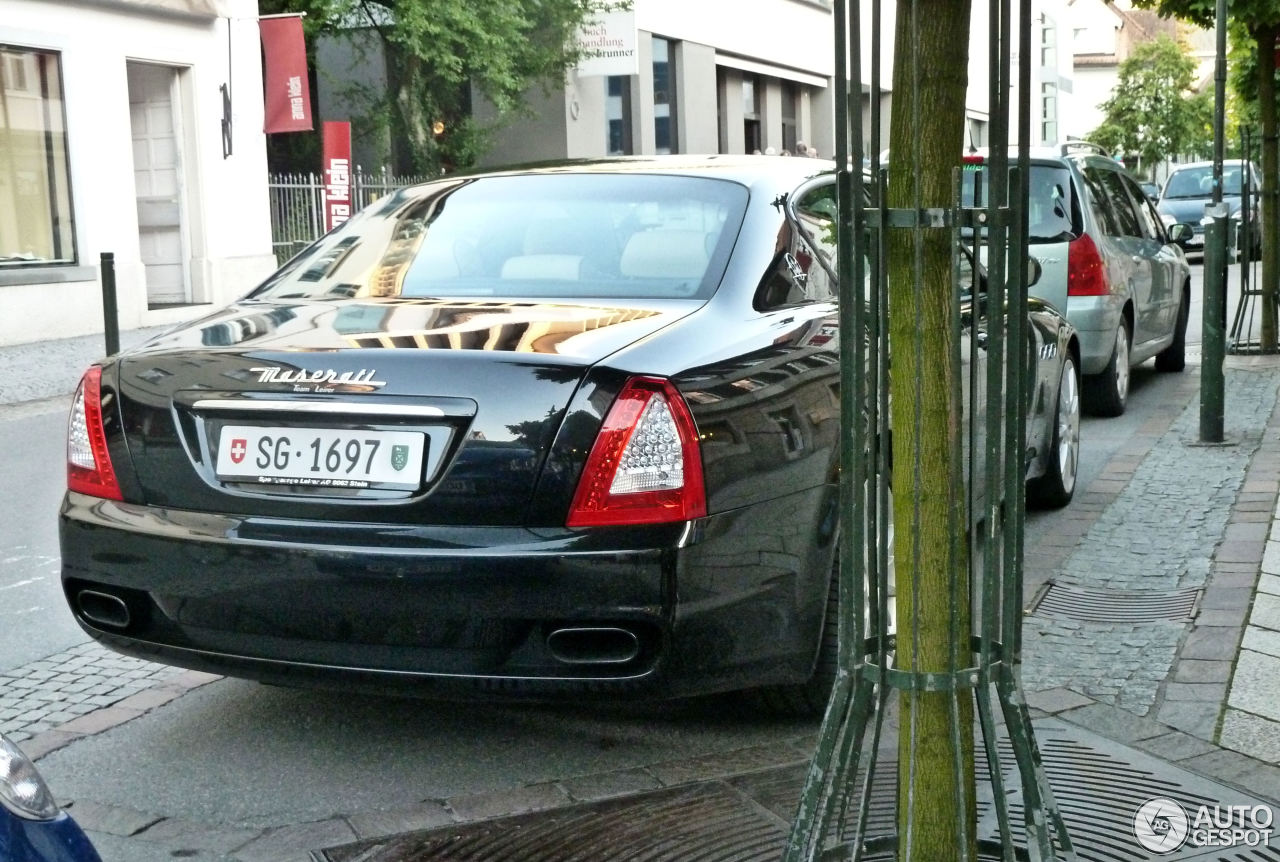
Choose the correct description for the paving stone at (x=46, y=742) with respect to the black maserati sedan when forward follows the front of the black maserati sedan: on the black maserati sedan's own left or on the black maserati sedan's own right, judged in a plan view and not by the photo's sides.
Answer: on the black maserati sedan's own left

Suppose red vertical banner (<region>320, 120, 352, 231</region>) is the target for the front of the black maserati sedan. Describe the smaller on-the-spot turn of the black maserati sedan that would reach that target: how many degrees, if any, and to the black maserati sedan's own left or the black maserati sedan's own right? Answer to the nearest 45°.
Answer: approximately 45° to the black maserati sedan's own left

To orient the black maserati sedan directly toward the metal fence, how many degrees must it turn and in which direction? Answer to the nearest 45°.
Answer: approximately 45° to its left

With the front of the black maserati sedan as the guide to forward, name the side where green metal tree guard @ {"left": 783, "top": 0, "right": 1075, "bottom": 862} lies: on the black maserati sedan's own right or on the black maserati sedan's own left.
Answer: on the black maserati sedan's own right

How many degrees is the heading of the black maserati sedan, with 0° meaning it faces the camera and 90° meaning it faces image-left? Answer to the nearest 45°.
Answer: approximately 225°

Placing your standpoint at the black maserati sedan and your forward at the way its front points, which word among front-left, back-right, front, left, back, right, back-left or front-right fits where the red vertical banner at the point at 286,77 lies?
front-left
